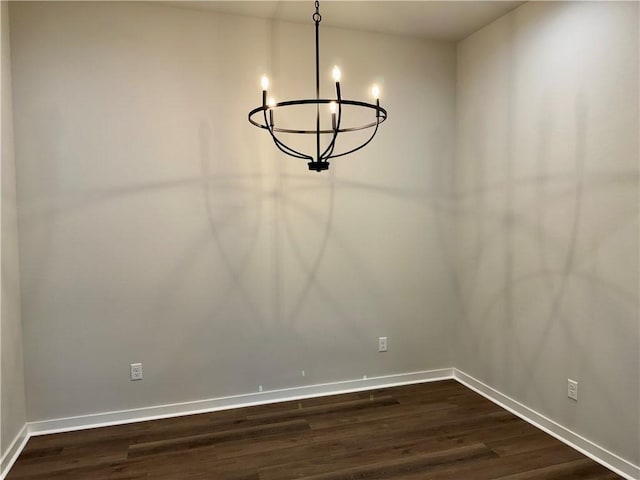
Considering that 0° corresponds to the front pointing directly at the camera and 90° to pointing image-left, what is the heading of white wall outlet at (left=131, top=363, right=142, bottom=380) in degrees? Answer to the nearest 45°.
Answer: approximately 0°

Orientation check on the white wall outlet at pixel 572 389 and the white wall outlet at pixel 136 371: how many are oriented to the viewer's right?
0

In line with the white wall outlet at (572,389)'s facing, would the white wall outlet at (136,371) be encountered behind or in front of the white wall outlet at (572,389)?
in front

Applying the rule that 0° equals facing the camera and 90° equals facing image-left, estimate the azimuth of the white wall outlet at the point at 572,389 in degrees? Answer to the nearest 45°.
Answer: approximately 45°

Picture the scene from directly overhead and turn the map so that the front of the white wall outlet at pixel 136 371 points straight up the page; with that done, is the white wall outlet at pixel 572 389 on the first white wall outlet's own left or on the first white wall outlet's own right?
on the first white wall outlet's own left

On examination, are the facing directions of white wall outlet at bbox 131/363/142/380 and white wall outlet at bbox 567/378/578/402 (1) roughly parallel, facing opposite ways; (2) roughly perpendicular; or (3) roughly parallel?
roughly perpendicular
